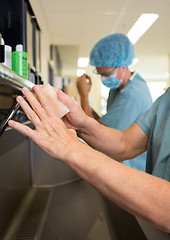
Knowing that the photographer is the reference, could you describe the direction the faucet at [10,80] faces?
facing to the right of the viewer

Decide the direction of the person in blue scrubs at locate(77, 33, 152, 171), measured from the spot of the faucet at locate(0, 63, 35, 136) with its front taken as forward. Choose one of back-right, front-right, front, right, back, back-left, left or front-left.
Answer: front-left
